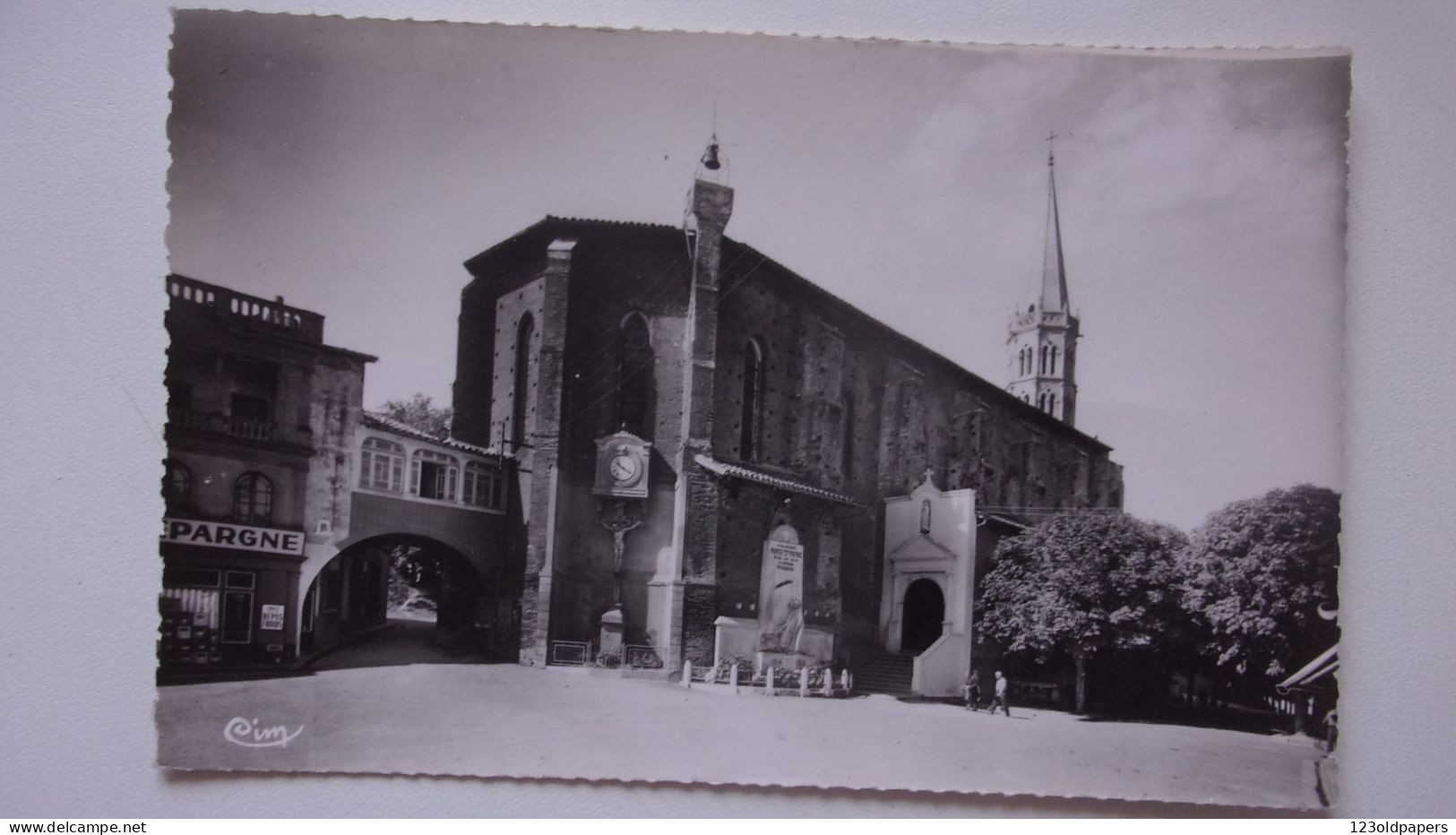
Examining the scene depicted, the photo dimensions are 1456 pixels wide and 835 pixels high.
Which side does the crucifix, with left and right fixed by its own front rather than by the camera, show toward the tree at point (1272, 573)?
left

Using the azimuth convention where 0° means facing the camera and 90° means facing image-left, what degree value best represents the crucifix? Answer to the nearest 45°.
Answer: approximately 0°

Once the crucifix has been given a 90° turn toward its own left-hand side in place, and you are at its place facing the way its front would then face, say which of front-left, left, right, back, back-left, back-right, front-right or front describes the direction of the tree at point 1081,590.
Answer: front
